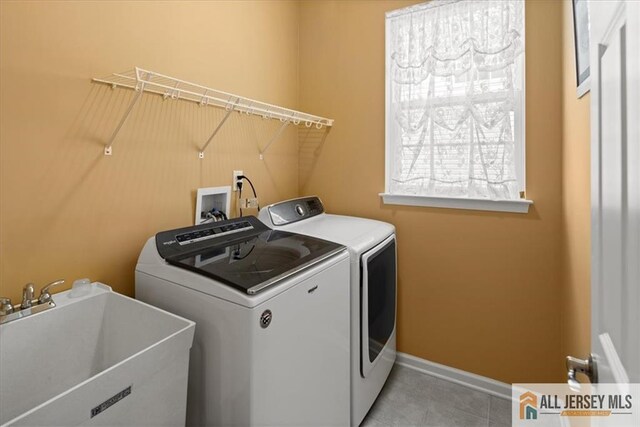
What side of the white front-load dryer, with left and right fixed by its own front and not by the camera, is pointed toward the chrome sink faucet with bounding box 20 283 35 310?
right

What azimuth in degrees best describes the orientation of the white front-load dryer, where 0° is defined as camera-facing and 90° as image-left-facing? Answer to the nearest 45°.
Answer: approximately 315°

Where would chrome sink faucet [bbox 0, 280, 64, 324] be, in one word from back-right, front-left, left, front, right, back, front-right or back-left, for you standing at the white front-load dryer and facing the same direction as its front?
right

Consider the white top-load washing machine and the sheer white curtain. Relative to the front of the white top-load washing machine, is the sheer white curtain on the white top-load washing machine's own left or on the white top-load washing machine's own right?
on the white top-load washing machine's own left

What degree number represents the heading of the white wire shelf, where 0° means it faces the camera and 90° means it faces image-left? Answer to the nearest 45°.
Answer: approximately 315°

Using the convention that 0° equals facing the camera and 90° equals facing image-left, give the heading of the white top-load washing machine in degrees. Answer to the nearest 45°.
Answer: approximately 315°

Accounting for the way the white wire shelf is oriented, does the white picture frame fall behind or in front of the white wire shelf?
in front

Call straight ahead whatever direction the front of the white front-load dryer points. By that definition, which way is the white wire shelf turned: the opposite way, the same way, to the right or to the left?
the same way

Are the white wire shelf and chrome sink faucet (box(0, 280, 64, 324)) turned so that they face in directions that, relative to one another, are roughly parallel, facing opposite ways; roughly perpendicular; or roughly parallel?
roughly parallel

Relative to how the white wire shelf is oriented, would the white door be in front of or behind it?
in front

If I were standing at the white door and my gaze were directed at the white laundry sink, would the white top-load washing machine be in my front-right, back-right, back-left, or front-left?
front-right

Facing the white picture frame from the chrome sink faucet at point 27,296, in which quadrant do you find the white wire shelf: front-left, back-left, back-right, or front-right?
front-left

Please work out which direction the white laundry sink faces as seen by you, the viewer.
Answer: facing the viewer and to the right of the viewer

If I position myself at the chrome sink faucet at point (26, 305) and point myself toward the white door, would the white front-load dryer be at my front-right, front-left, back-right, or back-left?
front-left
